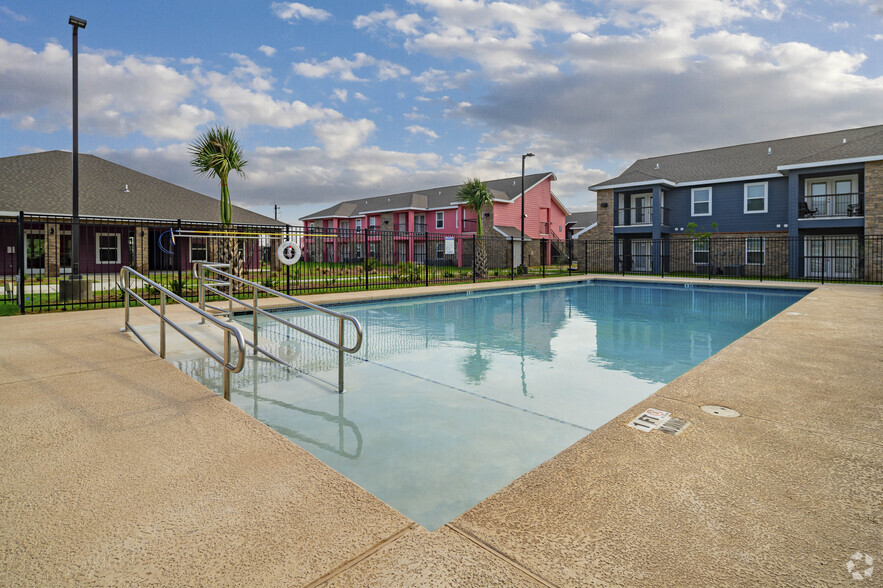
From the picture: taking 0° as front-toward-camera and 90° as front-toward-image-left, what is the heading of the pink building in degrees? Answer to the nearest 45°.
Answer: approximately 45°

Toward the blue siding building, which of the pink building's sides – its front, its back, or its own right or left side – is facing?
left

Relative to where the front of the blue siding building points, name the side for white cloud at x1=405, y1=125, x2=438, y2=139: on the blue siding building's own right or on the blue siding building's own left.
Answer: on the blue siding building's own right

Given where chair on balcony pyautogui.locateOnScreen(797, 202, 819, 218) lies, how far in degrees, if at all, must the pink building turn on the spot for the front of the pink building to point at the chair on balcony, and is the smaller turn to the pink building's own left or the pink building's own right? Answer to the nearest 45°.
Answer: approximately 90° to the pink building's own left
